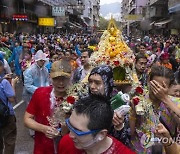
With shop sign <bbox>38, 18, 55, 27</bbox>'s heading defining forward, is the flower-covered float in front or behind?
in front

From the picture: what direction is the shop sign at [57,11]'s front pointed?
toward the camera

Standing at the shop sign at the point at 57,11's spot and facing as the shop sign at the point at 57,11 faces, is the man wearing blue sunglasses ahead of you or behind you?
ahead

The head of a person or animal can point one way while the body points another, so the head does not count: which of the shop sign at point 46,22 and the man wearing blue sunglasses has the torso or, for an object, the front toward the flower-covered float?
the shop sign

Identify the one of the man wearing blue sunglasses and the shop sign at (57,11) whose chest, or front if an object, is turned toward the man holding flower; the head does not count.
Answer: the shop sign

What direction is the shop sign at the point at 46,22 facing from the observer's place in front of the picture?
facing the viewer

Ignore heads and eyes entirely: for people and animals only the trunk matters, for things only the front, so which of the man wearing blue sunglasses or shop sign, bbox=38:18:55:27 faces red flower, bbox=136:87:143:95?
the shop sign

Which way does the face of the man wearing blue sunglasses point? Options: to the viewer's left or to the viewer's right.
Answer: to the viewer's left

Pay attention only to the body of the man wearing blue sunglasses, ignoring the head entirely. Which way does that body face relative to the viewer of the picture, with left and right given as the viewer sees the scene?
facing the viewer and to the left of the viewer

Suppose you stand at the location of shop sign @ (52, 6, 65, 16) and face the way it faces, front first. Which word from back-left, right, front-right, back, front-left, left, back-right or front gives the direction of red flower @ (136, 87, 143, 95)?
front

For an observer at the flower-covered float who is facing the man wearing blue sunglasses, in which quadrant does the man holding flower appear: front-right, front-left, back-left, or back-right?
front-right

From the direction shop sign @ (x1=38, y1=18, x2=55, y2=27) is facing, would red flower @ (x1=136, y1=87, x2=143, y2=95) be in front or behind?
in front

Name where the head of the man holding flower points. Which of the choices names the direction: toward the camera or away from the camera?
toward the camera
